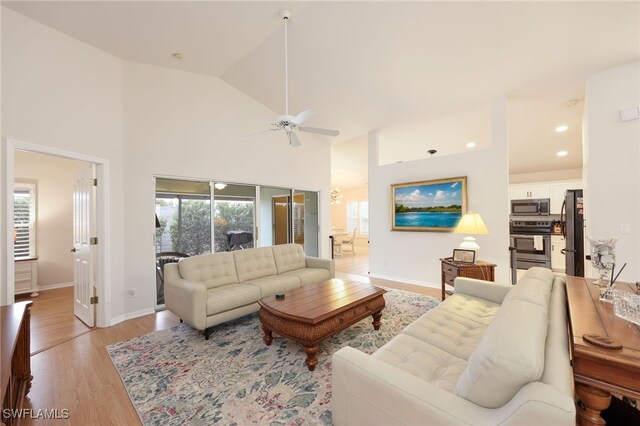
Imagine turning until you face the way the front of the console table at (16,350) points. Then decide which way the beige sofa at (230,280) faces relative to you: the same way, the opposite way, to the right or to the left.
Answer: to the right

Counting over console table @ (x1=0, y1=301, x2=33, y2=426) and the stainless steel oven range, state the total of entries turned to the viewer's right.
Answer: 1

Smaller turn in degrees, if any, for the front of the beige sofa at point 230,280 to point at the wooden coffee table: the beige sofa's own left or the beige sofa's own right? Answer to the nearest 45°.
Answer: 0° — it already faces it

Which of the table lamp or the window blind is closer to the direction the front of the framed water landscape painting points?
the window blind

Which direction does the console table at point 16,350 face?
to the viewer's right

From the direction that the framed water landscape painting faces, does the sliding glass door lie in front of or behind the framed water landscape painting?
in front

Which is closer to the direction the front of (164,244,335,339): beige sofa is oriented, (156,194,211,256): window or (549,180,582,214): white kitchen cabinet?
the white kitchen cabinet

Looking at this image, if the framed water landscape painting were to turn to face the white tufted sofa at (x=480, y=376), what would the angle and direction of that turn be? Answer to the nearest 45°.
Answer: approximately 45° to its left

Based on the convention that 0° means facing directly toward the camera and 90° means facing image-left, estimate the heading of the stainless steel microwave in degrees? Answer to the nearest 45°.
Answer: approximately 0°

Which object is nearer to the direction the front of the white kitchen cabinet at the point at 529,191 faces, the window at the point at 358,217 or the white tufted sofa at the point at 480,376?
the white tufted sofa
